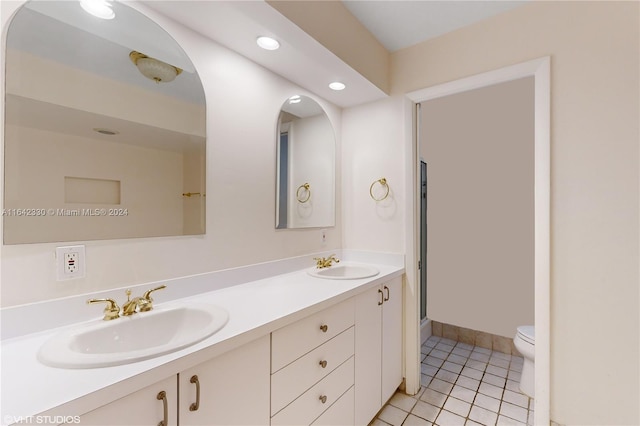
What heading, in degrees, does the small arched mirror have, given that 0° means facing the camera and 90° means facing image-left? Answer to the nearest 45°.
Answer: approximately 315°

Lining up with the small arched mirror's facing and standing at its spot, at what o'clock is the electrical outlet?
The electrical outlet is roughly at 3 o'clock from the small arched mirror.

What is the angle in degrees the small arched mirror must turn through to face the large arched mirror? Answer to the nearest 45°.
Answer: approximately 90° to its right

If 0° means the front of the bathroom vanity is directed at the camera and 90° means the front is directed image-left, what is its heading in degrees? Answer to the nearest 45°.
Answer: approximately 315°

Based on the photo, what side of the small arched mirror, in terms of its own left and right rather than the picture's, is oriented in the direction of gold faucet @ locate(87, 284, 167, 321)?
right

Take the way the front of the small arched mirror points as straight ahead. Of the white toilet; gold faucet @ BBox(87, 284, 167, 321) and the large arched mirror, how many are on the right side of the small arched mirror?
2

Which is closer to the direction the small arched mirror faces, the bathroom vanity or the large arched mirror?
the bathroom vanity

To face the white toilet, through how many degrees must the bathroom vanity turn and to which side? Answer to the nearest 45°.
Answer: approximately 45° to its left

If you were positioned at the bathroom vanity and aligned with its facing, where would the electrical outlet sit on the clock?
The electrical outlet is roughly at 5 o'clock from the bathroom vanity.

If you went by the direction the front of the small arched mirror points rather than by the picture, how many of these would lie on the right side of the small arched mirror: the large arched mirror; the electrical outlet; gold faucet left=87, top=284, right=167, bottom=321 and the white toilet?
3
